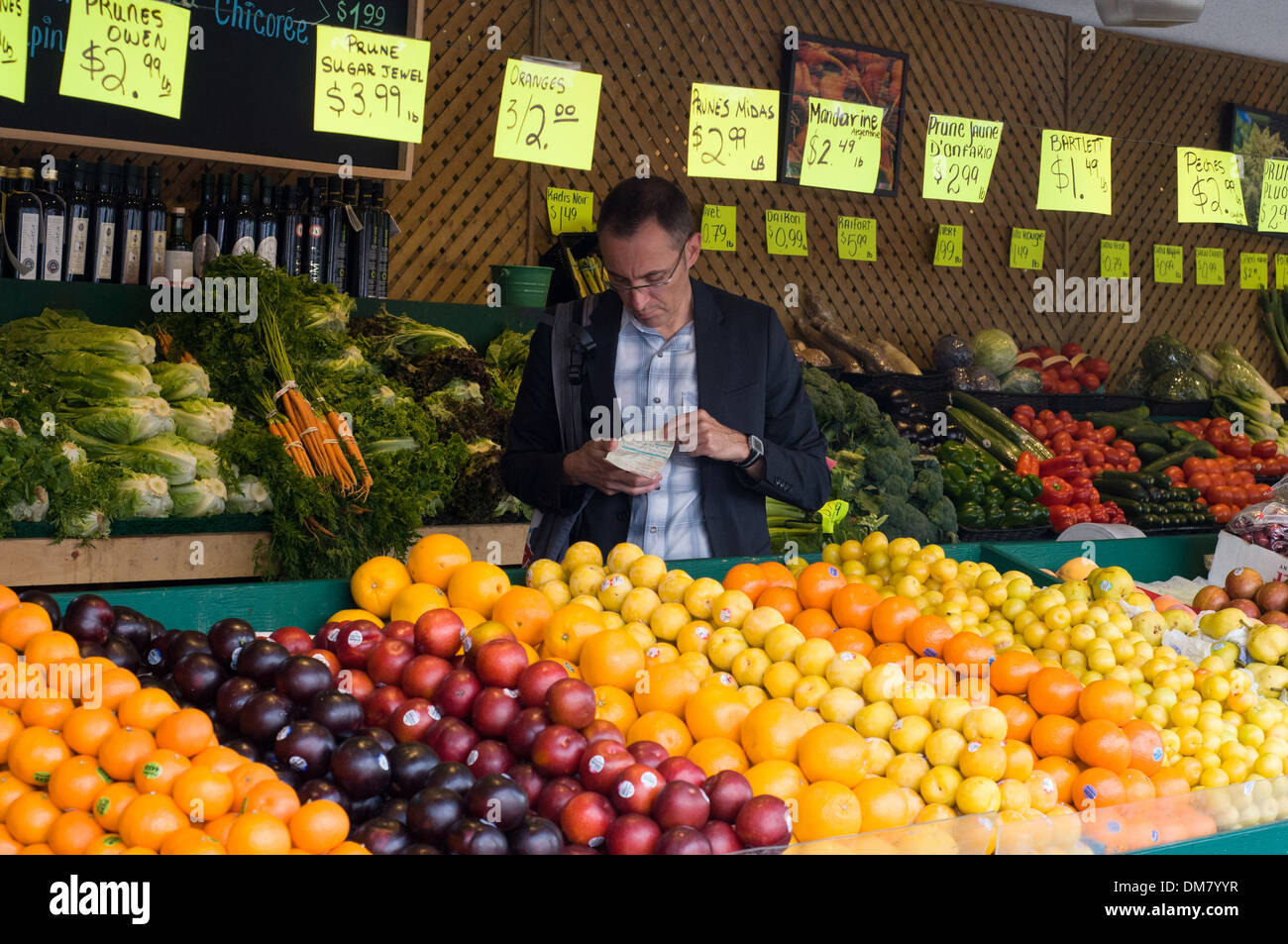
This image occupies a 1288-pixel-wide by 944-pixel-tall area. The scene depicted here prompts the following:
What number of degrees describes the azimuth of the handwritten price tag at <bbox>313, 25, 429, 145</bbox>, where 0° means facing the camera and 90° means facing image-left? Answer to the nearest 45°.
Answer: approximately 0°

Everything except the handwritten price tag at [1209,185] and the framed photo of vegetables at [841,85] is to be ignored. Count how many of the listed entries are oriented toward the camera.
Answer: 2

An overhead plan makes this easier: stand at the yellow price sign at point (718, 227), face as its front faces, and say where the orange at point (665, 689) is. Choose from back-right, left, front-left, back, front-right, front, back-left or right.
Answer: front

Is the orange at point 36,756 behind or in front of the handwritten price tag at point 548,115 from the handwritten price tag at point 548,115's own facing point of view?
in front

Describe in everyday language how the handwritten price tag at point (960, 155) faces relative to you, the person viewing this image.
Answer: facing the viewer

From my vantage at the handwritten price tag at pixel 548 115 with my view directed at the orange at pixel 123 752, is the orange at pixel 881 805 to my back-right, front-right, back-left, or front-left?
front-left

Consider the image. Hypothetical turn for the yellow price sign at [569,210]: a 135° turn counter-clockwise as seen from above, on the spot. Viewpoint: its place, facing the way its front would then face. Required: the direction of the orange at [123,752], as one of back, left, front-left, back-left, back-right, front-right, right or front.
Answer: back-right

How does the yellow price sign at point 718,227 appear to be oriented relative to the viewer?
toward the camera

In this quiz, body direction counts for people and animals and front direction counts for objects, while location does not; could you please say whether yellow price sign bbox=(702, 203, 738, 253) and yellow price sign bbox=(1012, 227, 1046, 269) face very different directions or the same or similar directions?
same or similar directions

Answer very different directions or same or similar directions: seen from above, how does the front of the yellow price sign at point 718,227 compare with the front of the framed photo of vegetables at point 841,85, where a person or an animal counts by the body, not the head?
same or similar directions

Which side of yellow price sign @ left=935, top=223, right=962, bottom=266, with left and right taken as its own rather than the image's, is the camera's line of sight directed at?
front
